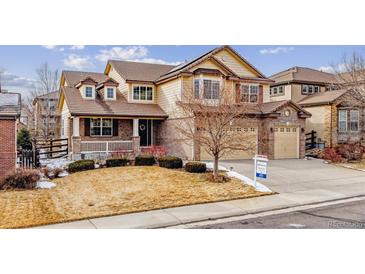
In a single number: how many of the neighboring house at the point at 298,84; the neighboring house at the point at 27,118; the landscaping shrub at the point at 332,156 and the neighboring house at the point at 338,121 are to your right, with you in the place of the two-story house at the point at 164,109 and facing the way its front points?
1

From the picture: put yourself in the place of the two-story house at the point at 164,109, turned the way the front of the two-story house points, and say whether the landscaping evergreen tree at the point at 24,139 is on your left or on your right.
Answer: on your right

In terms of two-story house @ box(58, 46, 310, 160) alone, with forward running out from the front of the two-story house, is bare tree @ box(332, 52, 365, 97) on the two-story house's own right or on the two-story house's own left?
on the two-story house's own left

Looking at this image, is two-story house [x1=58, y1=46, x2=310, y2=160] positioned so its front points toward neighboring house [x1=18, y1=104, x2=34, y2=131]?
no

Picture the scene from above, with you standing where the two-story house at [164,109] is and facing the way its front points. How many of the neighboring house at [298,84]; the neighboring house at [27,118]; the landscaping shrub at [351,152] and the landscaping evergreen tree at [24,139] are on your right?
2

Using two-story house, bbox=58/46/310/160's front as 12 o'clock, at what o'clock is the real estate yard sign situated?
The real estate yard sign is roughly at 11 o'clock from the two-story house.

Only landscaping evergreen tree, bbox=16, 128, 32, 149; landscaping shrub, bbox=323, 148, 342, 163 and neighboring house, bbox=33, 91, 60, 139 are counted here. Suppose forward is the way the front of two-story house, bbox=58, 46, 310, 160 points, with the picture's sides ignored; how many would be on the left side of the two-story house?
1

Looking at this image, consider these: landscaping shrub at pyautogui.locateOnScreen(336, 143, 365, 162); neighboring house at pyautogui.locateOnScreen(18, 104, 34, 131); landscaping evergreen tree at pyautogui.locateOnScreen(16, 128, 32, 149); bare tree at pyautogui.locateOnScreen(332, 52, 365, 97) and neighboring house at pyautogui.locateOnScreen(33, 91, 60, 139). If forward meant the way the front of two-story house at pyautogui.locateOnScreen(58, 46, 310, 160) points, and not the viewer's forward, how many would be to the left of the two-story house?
2

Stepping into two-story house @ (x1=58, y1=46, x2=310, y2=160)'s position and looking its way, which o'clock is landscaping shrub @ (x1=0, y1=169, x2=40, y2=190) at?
The landscaping shrub is roughly at 1 o'clock from the two-story house.

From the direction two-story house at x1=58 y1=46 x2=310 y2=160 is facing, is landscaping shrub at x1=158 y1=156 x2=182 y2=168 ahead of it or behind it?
ahead

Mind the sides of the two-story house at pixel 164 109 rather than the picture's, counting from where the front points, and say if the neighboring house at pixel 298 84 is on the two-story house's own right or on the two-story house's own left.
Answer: on the two-story house's own left

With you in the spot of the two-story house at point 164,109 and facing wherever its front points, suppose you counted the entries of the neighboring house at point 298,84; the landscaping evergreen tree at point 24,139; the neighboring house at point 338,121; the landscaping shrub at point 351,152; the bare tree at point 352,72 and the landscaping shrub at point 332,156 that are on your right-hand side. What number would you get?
1

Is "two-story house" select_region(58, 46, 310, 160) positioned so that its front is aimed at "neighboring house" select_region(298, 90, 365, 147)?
no

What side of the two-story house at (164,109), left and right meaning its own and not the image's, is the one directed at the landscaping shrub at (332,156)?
left

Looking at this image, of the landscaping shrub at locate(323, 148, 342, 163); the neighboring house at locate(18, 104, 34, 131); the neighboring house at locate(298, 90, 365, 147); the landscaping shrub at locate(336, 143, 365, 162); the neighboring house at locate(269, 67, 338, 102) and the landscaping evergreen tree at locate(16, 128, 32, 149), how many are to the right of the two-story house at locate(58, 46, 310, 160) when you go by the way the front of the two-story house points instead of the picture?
2

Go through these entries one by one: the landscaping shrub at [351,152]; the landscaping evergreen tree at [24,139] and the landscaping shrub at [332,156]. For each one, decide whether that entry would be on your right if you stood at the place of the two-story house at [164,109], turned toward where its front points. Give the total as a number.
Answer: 1

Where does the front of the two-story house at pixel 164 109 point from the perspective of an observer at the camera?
facing the viewer

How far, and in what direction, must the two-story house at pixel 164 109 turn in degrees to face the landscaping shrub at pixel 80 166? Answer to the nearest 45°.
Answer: approximately 45° to its right

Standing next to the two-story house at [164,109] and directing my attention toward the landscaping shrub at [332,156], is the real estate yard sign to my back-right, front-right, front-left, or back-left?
front-right
